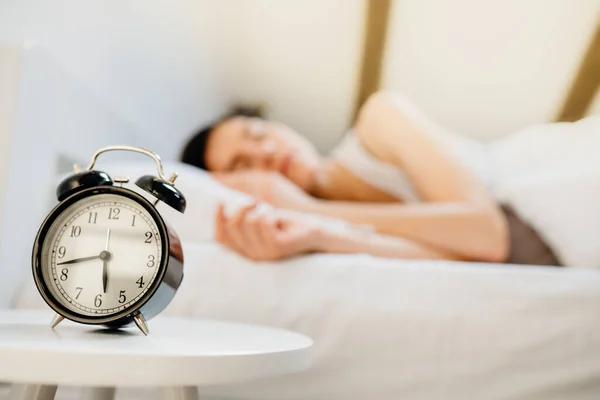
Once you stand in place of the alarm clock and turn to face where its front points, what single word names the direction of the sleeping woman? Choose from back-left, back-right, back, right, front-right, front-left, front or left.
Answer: back

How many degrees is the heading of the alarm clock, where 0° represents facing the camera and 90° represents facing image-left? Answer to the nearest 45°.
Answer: approximately 45°
